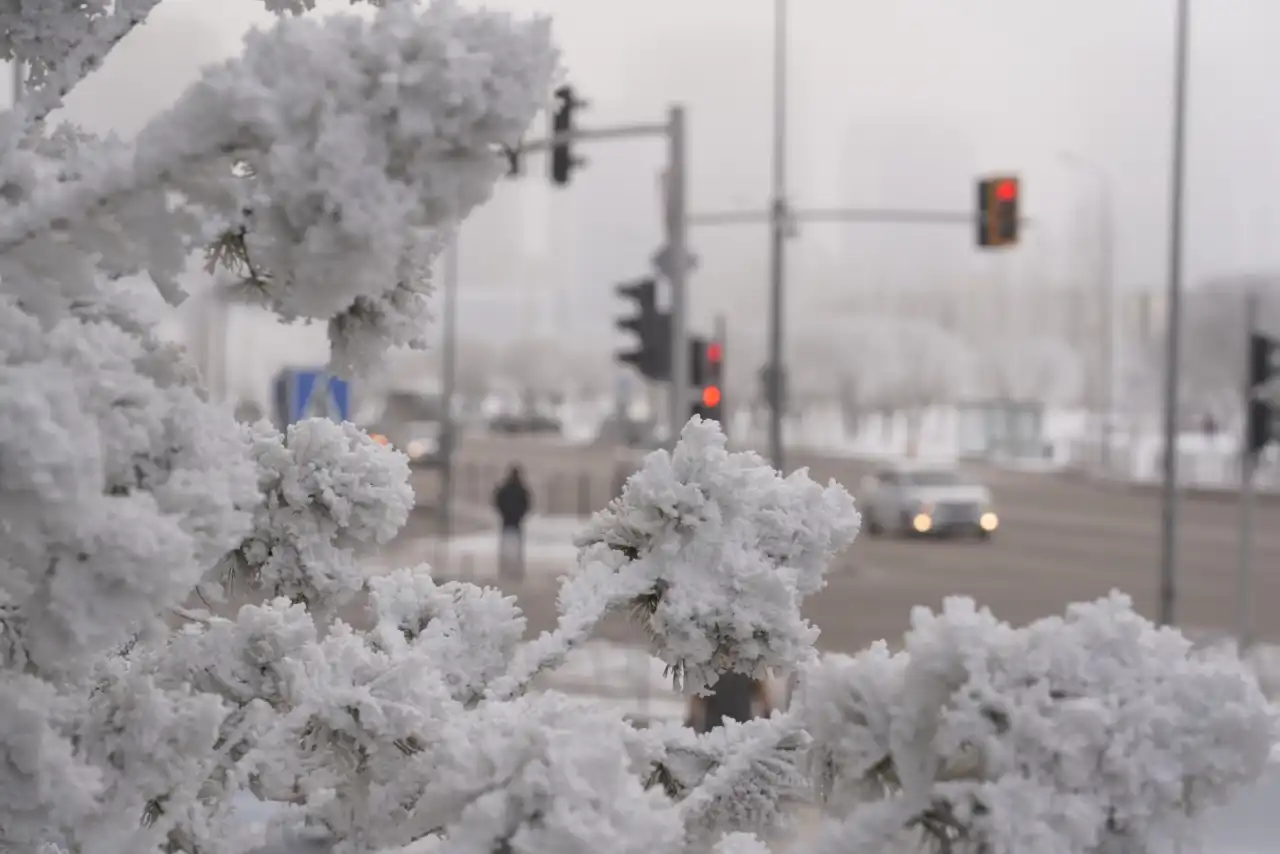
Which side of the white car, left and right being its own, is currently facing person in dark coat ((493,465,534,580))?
right

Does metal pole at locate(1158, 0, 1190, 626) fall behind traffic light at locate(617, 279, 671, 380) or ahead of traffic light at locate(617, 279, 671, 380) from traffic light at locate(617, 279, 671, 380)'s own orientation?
behind

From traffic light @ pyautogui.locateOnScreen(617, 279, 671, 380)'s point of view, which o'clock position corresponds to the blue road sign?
The blue road sign is roughly at 11 o'clock from the traffic light.

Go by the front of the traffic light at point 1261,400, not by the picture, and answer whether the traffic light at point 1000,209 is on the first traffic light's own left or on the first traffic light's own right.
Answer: on the first traffic light's own left

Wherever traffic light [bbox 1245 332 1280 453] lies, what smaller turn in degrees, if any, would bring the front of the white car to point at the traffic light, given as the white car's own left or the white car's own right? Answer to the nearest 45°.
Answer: approximately 45° to the white car's own right
